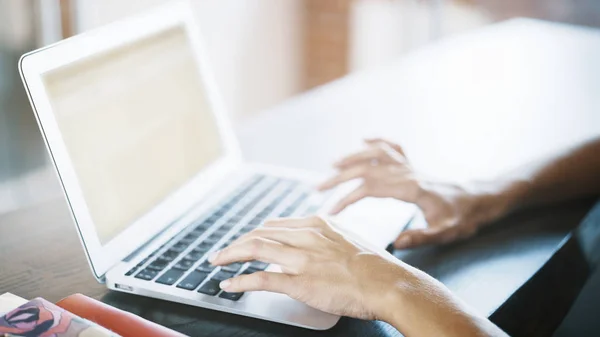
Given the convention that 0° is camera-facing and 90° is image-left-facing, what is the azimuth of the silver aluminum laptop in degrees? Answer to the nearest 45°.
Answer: approximately 315°
